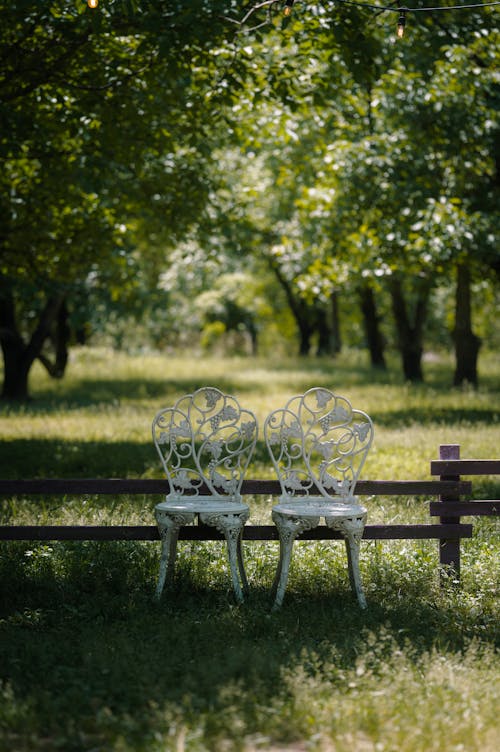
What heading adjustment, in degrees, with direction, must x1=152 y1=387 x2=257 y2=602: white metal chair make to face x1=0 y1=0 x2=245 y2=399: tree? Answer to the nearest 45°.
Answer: approximately 180°

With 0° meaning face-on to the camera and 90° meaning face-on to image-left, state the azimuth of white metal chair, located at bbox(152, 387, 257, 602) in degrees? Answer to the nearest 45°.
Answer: approximately 0°

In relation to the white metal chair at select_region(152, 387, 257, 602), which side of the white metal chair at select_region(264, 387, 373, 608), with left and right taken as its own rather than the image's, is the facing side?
right

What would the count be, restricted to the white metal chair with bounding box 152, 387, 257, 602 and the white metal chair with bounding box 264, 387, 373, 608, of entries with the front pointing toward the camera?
2

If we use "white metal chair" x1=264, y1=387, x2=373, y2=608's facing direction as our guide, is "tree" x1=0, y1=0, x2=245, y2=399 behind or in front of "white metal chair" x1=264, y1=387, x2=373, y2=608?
behind
